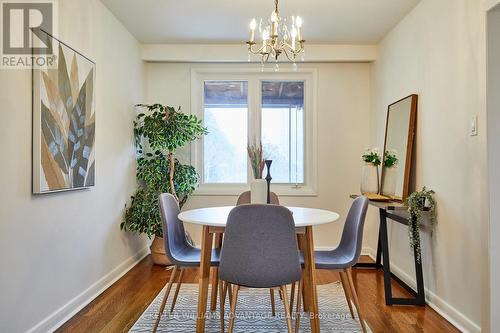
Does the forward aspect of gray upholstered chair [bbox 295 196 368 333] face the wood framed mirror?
no

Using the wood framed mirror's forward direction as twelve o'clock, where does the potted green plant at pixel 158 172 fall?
The potted green plant is roughly at 1 o'clock from the wood framed mirror.

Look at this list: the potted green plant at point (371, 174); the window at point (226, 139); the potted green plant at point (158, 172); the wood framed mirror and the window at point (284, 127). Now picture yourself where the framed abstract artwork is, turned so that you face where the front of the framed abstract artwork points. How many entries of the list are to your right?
0

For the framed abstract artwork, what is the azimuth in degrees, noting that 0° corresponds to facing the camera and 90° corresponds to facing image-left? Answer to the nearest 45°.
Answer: approximately 315°

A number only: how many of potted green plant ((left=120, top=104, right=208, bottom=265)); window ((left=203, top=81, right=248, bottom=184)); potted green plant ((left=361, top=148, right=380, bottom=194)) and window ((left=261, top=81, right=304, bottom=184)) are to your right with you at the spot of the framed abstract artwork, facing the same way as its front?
0

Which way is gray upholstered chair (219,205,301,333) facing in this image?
away from the camera

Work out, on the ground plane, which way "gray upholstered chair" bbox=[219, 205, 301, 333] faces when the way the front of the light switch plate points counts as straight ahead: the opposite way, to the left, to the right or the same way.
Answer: to the right

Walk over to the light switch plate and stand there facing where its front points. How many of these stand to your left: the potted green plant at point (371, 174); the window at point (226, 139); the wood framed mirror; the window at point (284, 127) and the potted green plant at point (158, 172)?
0

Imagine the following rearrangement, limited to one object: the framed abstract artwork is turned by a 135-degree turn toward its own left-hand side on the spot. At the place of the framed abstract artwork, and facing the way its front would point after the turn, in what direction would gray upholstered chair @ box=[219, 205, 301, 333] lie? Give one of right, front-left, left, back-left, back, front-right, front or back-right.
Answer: back-right

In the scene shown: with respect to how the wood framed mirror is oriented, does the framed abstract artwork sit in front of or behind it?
in front

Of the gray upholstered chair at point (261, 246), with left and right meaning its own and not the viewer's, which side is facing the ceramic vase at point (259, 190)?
front

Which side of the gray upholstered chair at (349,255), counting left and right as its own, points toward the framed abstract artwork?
front

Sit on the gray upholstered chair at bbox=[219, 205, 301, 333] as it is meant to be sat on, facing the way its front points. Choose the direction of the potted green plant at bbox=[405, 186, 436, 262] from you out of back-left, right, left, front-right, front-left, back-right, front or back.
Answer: front-right

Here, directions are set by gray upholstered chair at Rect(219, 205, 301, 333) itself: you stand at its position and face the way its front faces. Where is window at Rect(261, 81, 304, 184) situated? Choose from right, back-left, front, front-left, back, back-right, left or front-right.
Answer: front

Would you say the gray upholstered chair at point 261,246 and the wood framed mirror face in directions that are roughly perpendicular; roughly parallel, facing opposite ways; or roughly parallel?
roughly perpendicular

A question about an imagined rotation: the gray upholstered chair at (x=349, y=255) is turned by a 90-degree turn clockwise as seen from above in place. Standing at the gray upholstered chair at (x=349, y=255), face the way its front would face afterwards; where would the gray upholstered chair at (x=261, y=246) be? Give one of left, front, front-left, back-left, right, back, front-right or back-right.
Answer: back-left

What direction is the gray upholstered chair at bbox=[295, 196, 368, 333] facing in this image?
to the viewer's left

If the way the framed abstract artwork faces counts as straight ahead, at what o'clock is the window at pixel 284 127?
The window is roughly at 10 o'clock from the framed abstract artwork.

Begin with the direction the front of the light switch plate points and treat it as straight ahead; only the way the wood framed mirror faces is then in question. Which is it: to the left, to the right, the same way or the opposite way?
the same way

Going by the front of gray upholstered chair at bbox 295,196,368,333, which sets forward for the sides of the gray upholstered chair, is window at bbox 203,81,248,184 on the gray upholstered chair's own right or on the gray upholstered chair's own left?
on the gray upholstered chair's own right

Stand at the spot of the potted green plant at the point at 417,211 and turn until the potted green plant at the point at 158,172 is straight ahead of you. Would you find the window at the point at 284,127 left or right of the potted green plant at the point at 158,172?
right

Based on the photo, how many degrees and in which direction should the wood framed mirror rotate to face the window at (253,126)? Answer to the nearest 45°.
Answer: approximately 45° to its right
